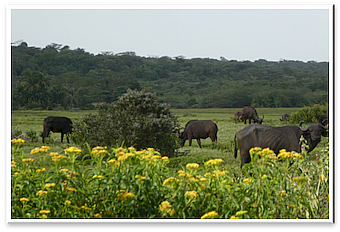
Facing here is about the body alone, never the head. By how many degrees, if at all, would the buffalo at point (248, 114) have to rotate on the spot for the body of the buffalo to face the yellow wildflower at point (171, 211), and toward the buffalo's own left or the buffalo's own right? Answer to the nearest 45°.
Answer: approximately 45° to the buffalo's own right

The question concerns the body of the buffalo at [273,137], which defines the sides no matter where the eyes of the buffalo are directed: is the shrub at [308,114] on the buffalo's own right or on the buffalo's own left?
on the buffalo's own left

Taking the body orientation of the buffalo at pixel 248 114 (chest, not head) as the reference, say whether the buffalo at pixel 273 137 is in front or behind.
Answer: in front

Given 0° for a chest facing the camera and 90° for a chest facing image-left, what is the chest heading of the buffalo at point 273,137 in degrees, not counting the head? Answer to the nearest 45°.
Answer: approximately 270°

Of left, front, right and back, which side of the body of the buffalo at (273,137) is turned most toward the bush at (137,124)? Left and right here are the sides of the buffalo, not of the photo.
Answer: back

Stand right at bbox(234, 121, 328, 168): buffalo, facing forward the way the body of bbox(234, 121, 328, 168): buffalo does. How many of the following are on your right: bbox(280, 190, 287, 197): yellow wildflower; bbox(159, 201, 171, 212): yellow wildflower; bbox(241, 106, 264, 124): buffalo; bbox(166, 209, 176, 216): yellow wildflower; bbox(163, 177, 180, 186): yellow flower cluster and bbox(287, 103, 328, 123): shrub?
4

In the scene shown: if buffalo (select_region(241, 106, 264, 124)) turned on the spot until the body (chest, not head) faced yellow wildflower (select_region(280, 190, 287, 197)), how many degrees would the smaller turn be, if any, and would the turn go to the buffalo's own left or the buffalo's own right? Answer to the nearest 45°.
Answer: approximately 45° to the buffalo's own right

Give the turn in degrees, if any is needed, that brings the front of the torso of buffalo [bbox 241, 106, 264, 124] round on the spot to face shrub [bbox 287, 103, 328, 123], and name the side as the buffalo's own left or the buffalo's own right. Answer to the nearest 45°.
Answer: approximately 45° to the buffalo's own left
